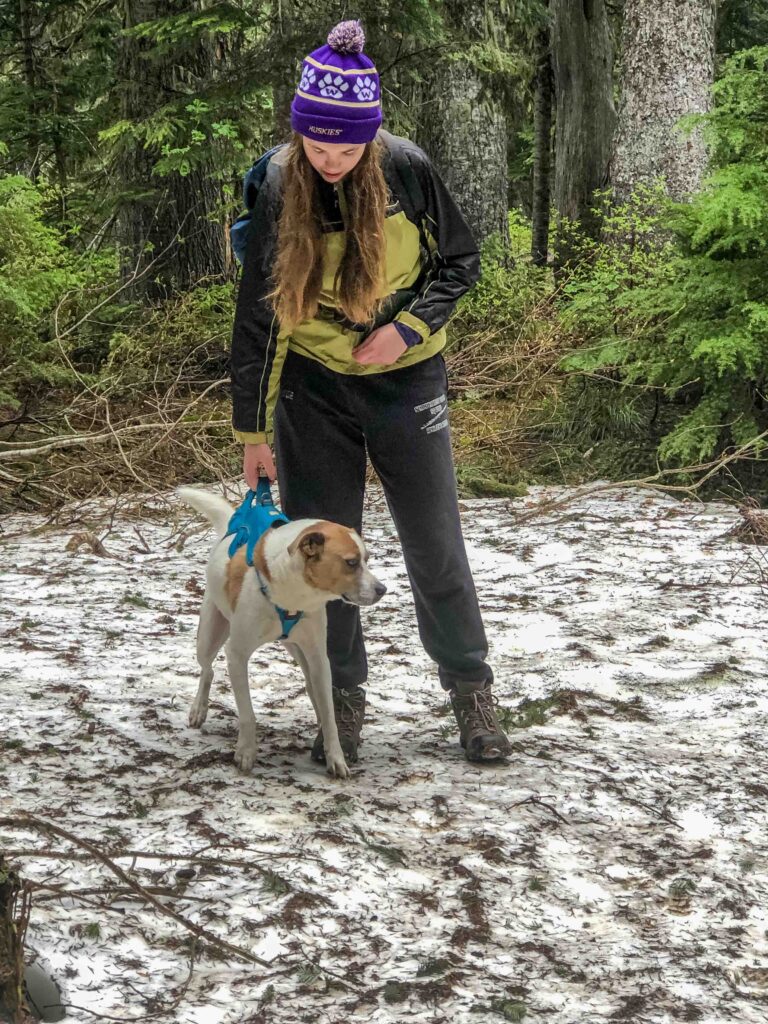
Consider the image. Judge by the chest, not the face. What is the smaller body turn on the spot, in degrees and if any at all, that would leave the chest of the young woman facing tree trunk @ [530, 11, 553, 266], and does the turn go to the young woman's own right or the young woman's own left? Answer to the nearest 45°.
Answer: approximately 180°

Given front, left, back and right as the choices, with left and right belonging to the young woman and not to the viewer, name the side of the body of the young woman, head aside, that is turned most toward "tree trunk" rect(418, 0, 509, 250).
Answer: back

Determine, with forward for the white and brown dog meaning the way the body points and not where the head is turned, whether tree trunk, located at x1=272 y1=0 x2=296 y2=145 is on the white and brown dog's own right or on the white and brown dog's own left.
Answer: on the white and brown dog's own left

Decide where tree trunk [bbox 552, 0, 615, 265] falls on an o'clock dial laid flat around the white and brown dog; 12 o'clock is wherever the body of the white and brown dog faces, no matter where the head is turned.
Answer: The tree trunk is roughly at 8 o'clock from the white and brown dog.

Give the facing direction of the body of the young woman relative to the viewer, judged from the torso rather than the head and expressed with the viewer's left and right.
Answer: facing the viewer

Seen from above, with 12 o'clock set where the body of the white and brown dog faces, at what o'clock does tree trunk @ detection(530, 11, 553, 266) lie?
The tree trunk is roughly at 8 o'clock from the white and brown dog.
